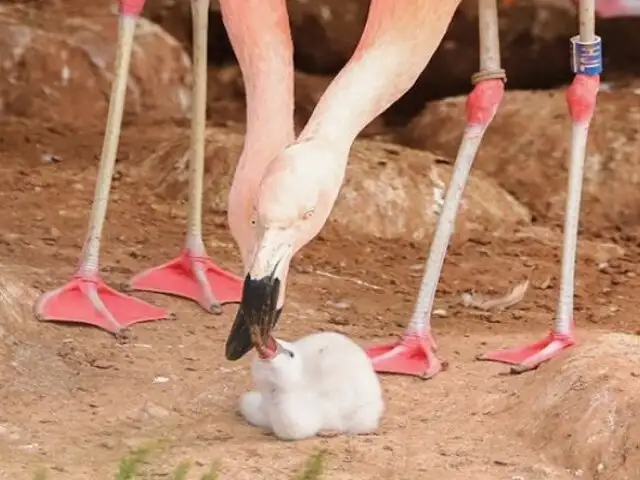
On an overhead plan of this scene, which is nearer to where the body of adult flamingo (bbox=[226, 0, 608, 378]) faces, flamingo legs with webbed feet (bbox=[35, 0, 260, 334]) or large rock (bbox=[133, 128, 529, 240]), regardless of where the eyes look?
the flamingo legs with webbed feet

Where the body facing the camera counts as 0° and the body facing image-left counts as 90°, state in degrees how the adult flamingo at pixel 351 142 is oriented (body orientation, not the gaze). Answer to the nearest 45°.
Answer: approximately 45°

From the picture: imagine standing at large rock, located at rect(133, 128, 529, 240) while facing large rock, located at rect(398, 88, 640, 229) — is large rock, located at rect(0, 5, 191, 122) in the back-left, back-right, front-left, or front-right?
back-left

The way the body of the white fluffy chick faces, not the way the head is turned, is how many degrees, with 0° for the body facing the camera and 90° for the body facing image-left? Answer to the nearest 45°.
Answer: approximately 90°

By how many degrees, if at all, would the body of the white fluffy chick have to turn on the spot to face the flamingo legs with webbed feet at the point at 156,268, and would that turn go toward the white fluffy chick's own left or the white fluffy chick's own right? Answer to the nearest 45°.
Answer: approximately 45° to the white fluffy chick's own right

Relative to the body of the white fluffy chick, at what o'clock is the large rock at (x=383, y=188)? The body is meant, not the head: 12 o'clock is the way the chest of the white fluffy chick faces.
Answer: The large rock is roughly at 3 o'clock from the white fluffy chick.
